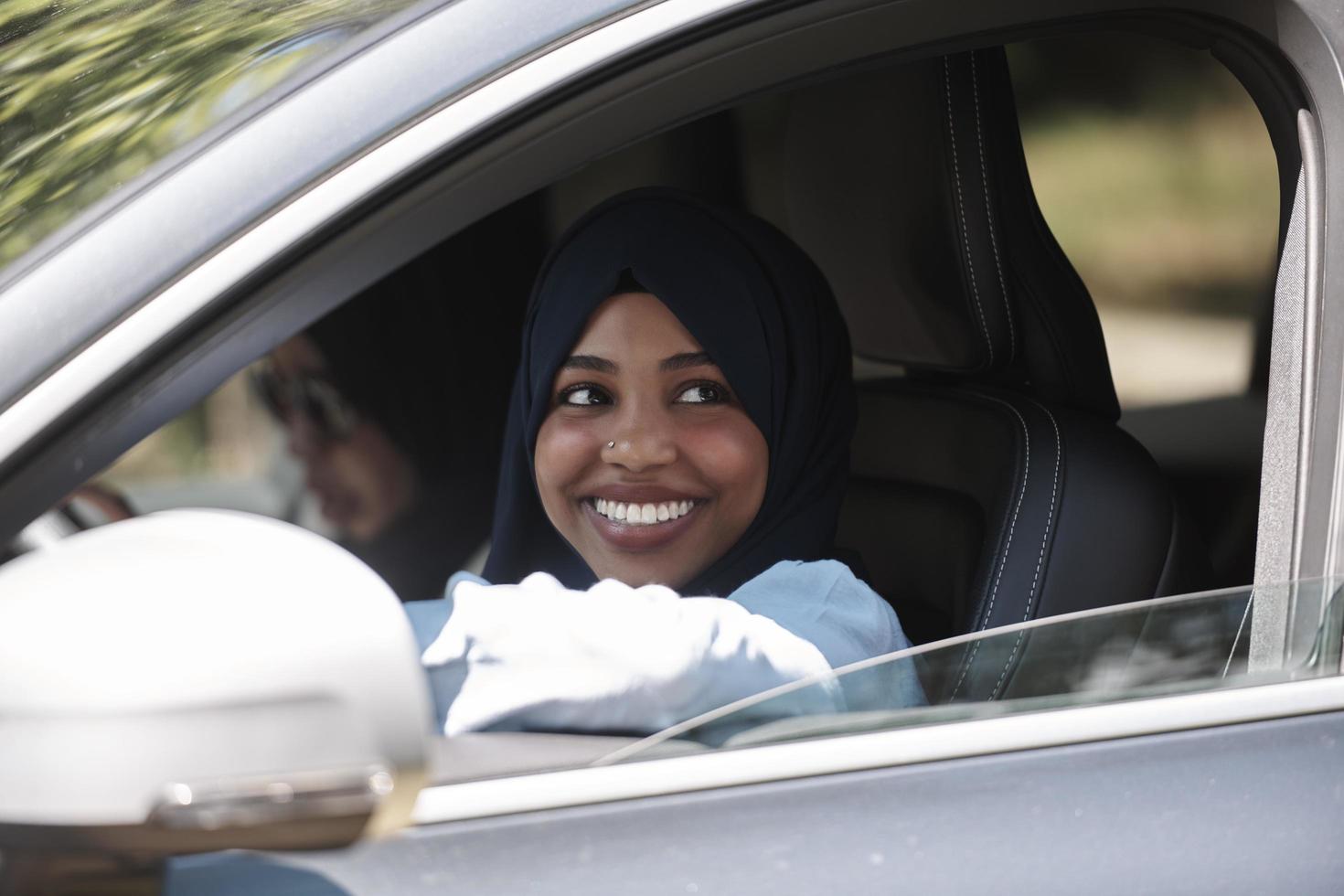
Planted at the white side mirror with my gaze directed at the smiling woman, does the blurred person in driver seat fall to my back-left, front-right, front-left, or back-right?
front-left

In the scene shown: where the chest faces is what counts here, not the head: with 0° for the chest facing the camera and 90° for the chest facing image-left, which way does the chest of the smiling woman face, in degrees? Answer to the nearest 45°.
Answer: approximately 0°

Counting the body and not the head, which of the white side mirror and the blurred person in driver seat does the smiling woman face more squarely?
the white side mirror

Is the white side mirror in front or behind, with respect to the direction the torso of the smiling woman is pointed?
in front

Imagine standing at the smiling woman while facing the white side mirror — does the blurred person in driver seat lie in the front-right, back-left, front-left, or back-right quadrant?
back-right

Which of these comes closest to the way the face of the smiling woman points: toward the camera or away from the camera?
toward the camera

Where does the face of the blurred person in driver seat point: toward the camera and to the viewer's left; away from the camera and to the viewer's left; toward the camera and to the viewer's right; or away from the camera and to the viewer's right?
toward the camera and to the viewer's left
